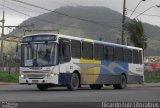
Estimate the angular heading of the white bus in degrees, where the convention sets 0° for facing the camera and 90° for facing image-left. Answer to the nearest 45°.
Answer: approximately 45°
